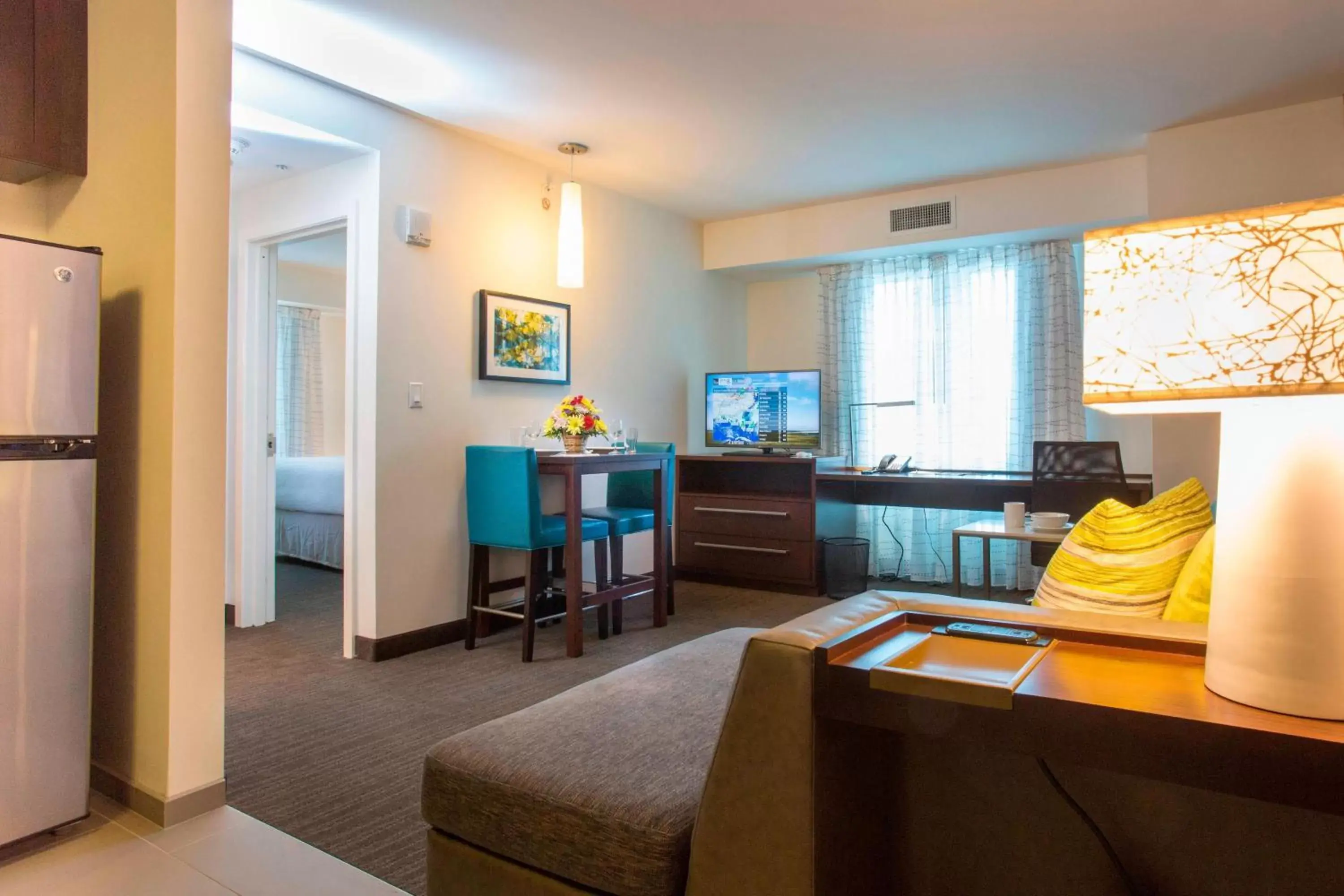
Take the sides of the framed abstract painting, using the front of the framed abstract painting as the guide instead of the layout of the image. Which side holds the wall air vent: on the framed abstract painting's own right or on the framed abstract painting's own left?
on the framed abstract painting's own left

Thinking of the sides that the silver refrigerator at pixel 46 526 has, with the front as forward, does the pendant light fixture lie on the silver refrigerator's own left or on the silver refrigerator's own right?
on the silver refrigerator's own left

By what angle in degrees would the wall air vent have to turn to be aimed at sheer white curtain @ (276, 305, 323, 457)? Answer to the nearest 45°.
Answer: approximately 45° to its right

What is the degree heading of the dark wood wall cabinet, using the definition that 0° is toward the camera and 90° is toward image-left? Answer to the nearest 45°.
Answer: approximately 315°

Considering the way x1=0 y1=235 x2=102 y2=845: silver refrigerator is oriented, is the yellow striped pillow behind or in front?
in front

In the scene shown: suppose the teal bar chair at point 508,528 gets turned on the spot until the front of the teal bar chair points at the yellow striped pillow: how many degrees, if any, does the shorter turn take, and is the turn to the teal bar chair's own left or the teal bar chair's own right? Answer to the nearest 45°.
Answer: approximately 90° to the teal bar chair's own right

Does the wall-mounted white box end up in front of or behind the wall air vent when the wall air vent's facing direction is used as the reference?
in front

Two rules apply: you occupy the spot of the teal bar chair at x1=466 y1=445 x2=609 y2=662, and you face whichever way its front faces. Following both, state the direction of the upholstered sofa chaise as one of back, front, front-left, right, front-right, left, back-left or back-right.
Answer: back-right

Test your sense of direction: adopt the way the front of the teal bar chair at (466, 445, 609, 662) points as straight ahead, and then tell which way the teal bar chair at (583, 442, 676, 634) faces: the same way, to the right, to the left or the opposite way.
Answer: the opposite way
